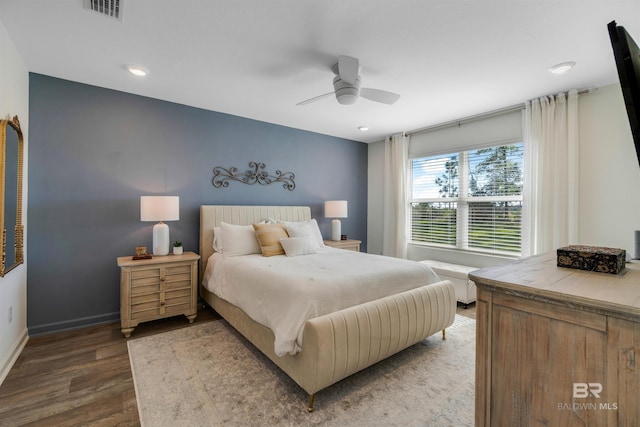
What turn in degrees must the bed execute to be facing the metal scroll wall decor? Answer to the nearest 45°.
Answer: approximately 180°

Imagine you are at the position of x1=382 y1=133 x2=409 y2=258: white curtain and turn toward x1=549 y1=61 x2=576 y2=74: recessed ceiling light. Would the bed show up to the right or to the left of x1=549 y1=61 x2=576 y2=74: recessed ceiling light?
right

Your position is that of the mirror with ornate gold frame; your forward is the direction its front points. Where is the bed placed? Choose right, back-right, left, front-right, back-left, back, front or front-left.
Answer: front-right

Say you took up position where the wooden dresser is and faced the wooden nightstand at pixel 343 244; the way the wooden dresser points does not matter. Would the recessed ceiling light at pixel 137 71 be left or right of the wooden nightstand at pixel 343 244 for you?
left

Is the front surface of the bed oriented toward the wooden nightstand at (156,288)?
no

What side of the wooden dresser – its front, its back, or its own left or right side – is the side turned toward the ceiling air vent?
front

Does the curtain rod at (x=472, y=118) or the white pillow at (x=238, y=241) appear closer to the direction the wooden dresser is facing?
the white pillow

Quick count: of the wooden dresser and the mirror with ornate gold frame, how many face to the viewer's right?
1

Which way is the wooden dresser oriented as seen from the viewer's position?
to the viewer's left

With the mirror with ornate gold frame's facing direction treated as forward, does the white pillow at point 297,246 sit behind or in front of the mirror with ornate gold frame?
in front

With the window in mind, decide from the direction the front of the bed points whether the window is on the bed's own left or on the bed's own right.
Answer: on the bed's own left

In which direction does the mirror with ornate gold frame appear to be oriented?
to the viewer's right

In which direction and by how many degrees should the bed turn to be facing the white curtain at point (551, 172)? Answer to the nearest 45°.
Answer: approximately 90° to its left

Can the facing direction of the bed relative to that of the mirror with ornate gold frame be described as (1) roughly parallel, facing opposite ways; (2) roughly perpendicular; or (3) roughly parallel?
roughly perpendicular

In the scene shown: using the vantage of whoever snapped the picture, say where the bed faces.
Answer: facing the viewer and to the right of the viewer

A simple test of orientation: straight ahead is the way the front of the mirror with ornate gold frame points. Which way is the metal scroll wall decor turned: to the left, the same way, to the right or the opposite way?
to the right

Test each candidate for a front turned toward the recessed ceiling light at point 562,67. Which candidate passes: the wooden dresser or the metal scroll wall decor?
the metal scroll wall decor

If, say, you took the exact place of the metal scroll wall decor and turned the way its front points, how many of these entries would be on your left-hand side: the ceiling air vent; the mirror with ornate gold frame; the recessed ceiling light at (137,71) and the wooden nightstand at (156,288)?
0

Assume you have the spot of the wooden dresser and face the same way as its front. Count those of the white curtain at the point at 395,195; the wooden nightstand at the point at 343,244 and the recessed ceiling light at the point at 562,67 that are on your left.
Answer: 0

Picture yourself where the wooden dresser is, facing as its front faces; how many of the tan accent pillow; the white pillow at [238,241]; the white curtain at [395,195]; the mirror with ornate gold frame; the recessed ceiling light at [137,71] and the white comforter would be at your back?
0

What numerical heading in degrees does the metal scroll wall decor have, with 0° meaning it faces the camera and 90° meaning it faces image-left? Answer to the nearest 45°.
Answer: approximately 315°
